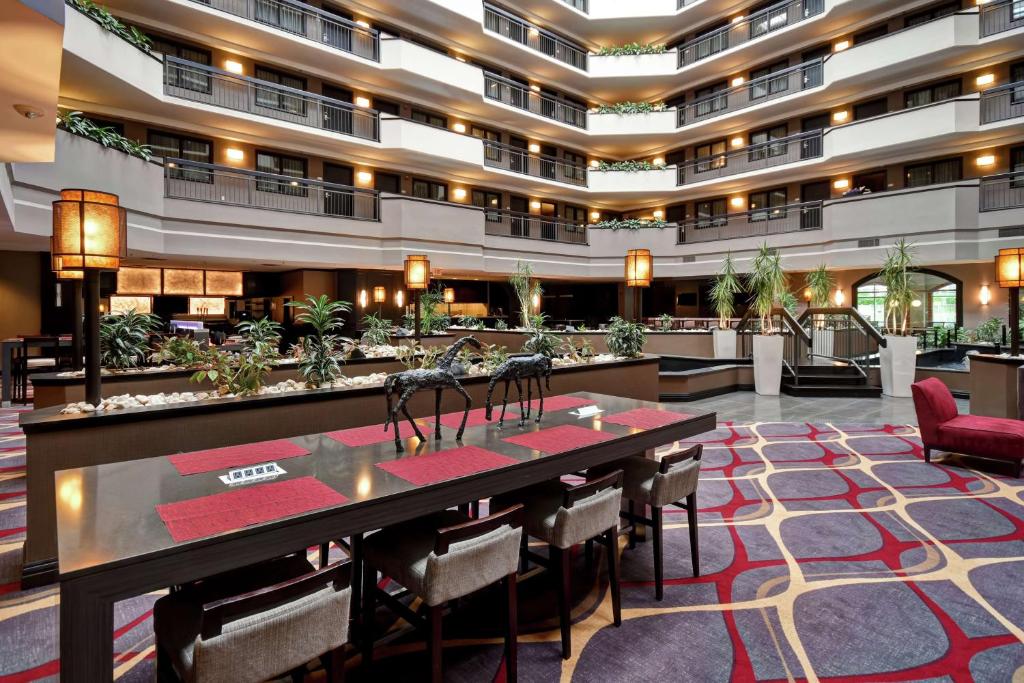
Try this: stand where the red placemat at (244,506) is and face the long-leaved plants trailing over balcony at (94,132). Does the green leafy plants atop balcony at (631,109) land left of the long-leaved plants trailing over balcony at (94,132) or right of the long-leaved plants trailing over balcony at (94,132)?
right

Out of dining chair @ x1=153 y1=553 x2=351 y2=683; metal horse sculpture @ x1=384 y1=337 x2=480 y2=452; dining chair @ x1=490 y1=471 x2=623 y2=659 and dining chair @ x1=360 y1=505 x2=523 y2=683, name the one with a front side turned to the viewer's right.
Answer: the metal horse sculpture

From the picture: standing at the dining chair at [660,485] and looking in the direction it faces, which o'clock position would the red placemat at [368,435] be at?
The red placemat is roughly at 10 o'clock from the dining chair.

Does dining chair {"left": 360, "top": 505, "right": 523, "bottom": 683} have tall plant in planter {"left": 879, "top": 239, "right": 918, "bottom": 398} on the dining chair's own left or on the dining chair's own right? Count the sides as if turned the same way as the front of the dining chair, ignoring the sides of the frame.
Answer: on the dining chair's own right

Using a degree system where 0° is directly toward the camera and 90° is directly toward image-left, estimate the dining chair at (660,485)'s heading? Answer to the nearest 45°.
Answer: approximately 135°

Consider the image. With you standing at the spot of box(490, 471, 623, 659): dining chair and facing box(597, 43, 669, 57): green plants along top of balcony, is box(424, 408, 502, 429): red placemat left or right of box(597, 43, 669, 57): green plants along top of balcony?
left

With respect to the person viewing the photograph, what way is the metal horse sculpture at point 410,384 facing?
facing to the right of the viewer

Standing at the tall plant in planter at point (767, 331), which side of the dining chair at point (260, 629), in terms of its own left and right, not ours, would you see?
right
